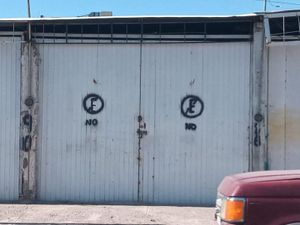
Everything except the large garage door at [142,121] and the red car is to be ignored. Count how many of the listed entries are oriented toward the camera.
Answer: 1

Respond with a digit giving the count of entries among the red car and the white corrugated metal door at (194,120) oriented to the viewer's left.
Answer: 1

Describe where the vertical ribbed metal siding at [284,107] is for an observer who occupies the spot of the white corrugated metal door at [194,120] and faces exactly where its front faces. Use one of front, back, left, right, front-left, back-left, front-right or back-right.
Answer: left

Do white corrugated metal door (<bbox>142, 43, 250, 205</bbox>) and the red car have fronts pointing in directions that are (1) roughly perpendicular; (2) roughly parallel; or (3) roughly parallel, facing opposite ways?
roughly perpendicular

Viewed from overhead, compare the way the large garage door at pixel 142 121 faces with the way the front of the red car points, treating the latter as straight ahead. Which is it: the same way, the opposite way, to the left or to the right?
to the left

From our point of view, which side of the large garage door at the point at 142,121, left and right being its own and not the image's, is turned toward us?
front

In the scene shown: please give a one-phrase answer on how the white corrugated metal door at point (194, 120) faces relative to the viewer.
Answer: facing the viewer

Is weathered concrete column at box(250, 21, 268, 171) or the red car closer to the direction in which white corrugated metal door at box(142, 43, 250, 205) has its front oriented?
the red car

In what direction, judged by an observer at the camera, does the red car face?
facing to the left of the viewer

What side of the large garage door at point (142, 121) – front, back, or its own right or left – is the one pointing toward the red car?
front

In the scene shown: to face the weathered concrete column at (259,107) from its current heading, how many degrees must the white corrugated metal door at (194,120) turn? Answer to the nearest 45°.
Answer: approximately 90° to its left

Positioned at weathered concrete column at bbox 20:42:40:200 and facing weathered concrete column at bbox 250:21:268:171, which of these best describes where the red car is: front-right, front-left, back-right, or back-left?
front-right

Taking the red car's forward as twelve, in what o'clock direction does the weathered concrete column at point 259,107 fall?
The weathered concrete column is roughly at 3 o'clock from the red car.

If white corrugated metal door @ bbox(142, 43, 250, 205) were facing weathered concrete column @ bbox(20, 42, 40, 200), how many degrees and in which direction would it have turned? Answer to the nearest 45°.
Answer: approximately 90° to its right
